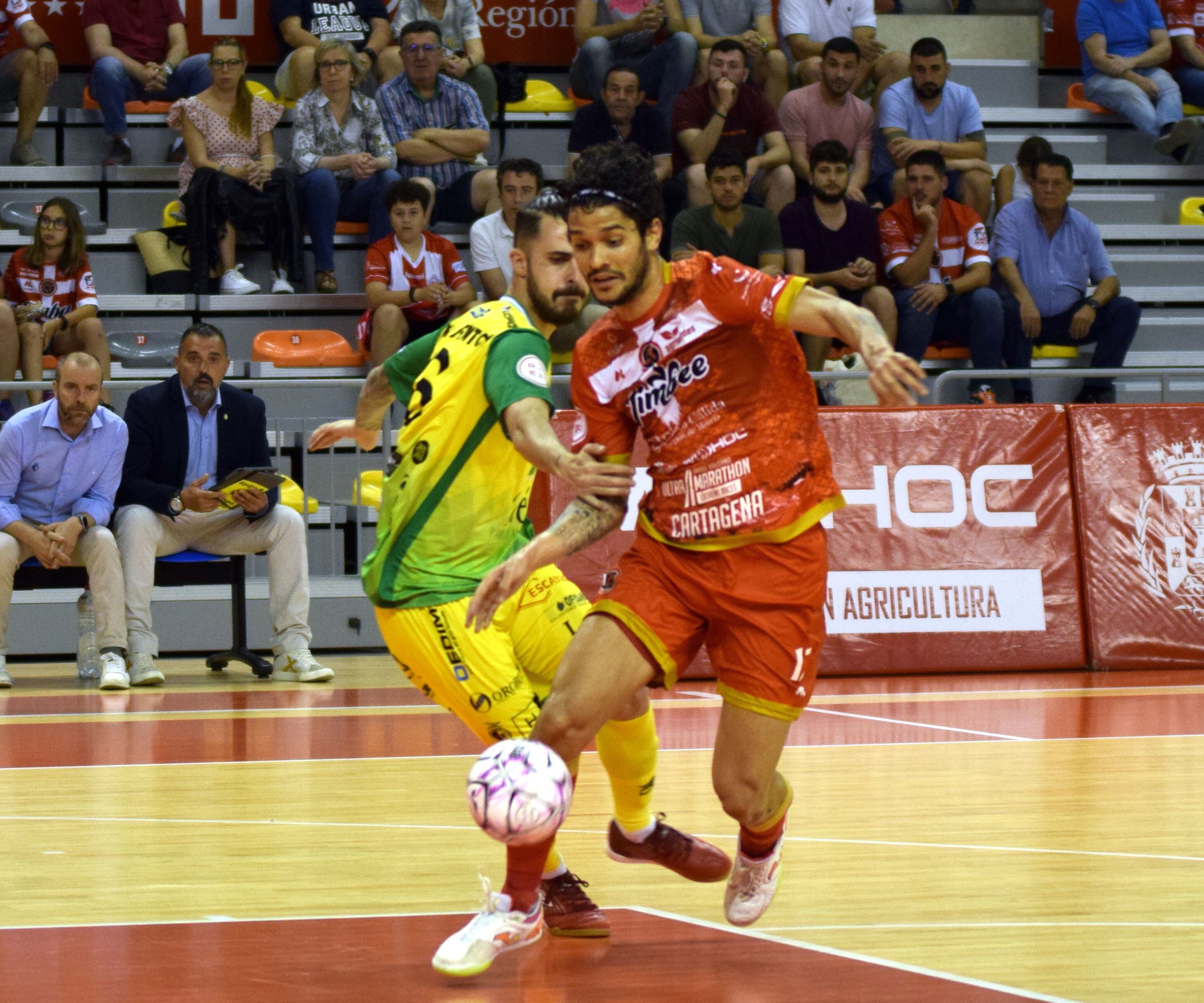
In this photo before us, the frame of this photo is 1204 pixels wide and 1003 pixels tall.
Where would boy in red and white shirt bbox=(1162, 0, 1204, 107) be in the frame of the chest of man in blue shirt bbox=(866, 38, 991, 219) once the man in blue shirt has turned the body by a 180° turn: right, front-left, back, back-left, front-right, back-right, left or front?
front-right

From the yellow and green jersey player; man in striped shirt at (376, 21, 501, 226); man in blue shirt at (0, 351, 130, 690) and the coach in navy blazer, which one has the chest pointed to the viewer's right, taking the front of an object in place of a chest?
the yellow and green jersey player

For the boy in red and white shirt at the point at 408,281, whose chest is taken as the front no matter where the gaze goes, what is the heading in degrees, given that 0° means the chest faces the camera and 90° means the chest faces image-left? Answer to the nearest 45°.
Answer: approximately 0°

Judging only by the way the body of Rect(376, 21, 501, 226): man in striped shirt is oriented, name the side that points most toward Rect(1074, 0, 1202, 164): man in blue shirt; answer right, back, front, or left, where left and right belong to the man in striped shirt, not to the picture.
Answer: left

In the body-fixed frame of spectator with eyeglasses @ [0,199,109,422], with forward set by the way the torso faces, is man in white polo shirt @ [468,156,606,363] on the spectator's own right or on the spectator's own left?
on the spectator's own left

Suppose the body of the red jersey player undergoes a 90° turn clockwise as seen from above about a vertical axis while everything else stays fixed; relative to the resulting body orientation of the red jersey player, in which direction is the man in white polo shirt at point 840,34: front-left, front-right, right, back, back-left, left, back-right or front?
front-right

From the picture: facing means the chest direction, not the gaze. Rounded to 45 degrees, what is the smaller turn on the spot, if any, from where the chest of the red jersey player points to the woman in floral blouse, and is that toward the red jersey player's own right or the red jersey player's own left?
approximately 135° to the red jersey player's own right

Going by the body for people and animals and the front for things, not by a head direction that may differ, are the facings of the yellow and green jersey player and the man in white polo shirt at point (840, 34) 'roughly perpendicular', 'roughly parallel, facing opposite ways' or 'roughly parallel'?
roughly perpendicular
